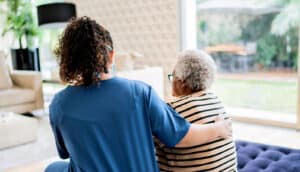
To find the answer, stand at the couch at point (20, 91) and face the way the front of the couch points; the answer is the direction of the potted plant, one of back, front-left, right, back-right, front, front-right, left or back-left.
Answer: back-left

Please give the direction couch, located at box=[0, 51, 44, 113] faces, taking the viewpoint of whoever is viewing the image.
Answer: facing the viewer and to the right of the viewer

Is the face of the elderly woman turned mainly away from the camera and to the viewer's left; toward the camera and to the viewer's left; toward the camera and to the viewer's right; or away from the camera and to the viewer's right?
away from the camera and to the viewer's left

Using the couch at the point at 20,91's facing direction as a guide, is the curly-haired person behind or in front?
in front

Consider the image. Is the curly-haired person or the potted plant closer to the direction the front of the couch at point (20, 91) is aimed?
the curly-haired person

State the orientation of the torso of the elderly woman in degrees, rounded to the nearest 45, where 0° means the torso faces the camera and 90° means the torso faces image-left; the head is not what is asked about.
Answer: approximately 135°

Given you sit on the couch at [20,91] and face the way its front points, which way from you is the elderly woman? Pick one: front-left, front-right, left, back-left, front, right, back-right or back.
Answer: front-right

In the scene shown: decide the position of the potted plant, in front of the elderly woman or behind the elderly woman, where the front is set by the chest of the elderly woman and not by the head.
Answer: in front

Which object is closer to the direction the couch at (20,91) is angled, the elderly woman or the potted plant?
the elderly woman
